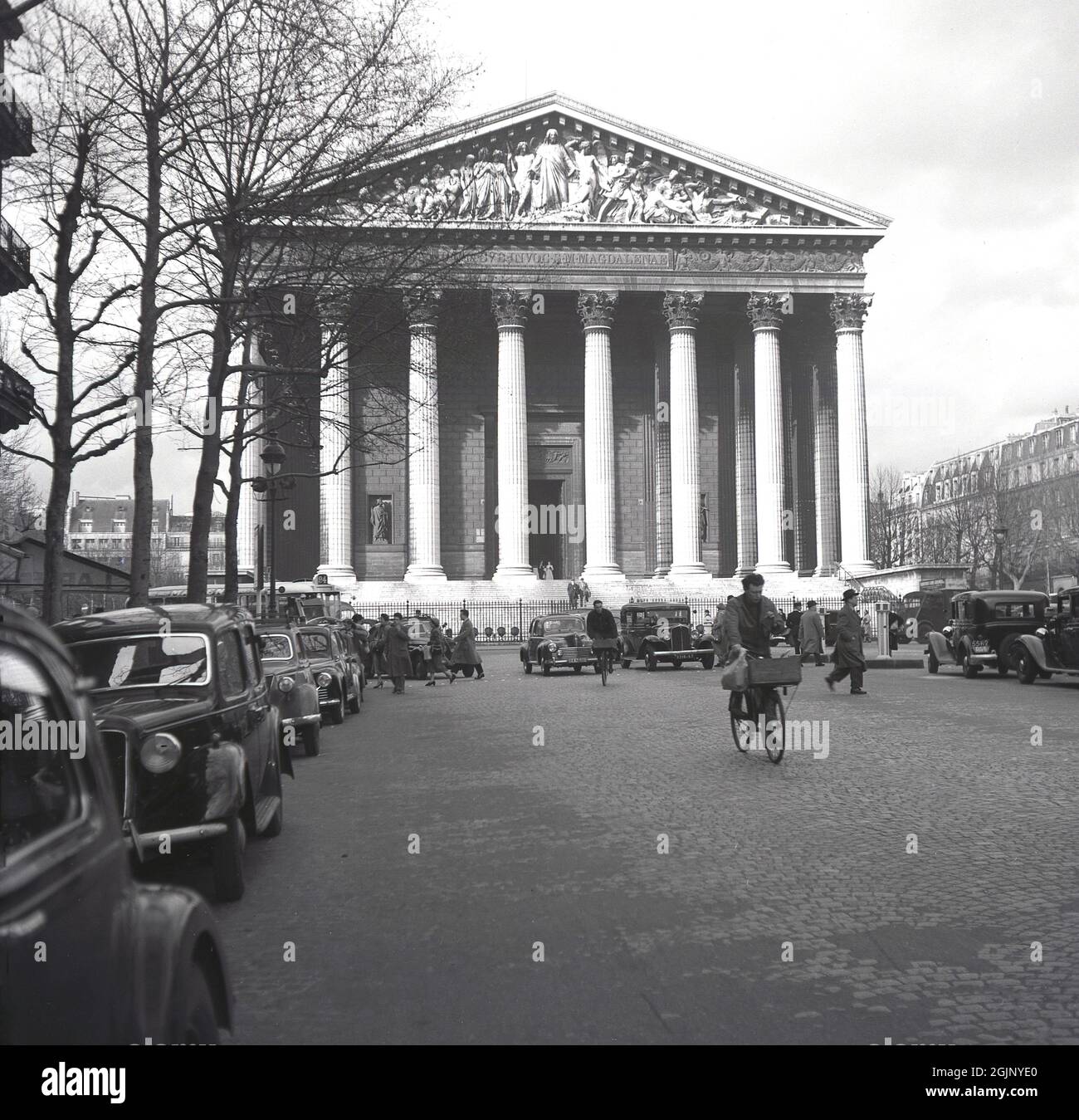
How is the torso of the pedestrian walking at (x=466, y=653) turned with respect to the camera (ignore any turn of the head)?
to the viewer's left

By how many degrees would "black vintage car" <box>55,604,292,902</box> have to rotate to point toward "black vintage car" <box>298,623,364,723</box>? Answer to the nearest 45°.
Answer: approximately 135° to its right

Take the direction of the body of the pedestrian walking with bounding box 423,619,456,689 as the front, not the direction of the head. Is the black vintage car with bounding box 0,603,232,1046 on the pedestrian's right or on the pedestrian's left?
on the pedestrian's left

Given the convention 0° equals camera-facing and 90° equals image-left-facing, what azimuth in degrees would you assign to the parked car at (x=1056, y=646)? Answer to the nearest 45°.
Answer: approximately 135°

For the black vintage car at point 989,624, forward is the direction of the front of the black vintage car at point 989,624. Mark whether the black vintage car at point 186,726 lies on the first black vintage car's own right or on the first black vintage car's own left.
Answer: on the first black vintage car's own left

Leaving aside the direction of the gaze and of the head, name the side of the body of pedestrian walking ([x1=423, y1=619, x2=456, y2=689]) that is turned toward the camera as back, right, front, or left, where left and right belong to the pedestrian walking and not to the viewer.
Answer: left

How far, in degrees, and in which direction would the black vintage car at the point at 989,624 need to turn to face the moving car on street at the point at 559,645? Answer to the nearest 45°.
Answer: approximately 45° to its left

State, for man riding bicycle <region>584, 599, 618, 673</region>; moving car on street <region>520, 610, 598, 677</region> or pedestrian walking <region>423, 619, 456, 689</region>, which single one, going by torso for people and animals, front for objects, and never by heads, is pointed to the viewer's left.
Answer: the pedestrian walking

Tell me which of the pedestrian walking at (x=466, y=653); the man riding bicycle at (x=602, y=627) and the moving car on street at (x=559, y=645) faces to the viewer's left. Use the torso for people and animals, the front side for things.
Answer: the pedestrian walking

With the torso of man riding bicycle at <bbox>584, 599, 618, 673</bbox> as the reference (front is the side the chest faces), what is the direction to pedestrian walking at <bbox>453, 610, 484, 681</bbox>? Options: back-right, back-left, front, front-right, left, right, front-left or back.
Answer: back-right

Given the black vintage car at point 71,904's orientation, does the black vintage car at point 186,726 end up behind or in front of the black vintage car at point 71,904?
behind

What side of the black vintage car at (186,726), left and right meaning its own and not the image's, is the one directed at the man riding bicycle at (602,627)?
back

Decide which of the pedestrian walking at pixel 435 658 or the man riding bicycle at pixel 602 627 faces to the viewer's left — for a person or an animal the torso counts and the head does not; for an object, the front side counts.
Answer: the pedestrian walking
